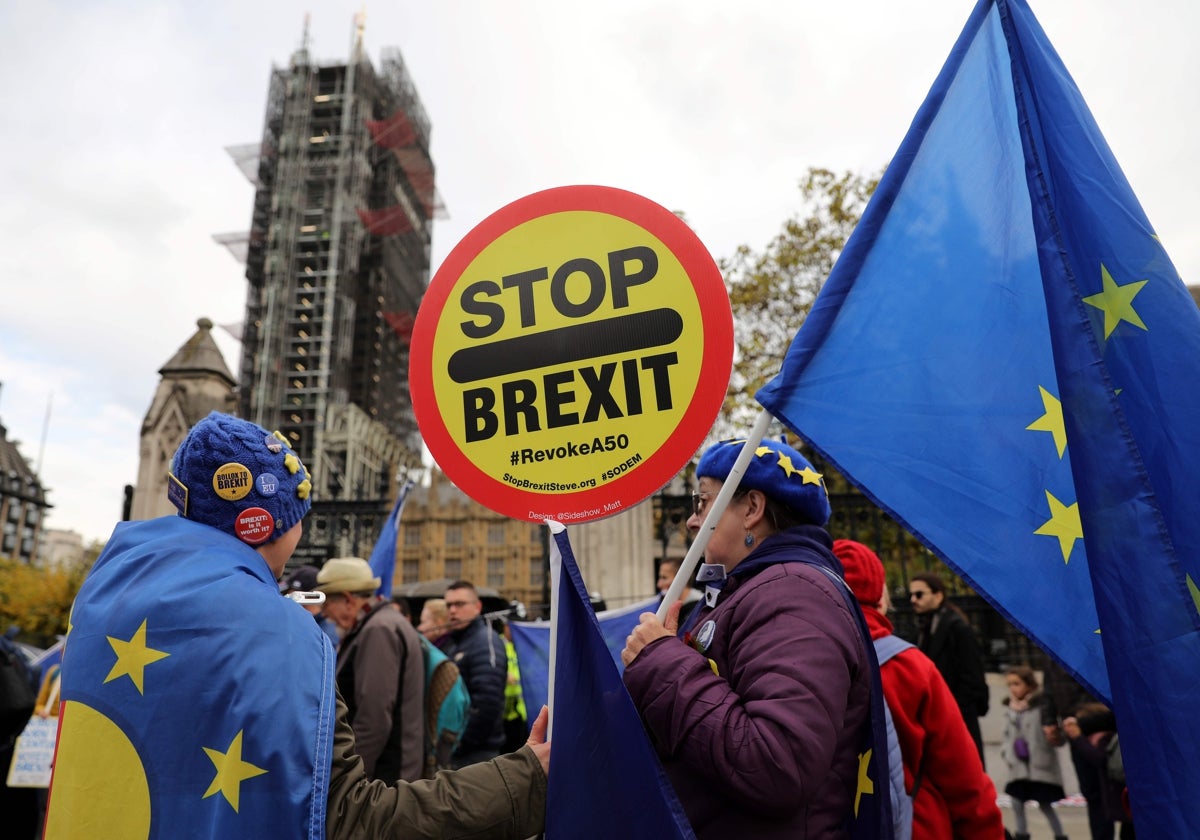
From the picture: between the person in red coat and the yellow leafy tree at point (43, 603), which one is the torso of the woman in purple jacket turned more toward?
the yellow leafy tree

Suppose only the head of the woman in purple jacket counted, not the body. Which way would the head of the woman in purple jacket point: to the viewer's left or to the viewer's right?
to the viewer's left

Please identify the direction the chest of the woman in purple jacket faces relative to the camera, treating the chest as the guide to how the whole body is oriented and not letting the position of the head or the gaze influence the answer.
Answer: to the viewer's left

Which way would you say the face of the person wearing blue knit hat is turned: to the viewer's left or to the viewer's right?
to the viewer's right

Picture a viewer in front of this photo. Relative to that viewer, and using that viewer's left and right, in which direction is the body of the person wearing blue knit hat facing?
facing away from the viewer and to the right of the viewer

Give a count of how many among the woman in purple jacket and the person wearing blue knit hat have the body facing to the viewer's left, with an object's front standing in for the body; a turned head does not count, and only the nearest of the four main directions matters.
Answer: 1

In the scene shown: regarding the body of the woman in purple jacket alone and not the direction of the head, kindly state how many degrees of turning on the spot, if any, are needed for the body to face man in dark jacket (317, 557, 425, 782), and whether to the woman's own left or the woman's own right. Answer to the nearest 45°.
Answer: approximately 45° to the woman's own right
